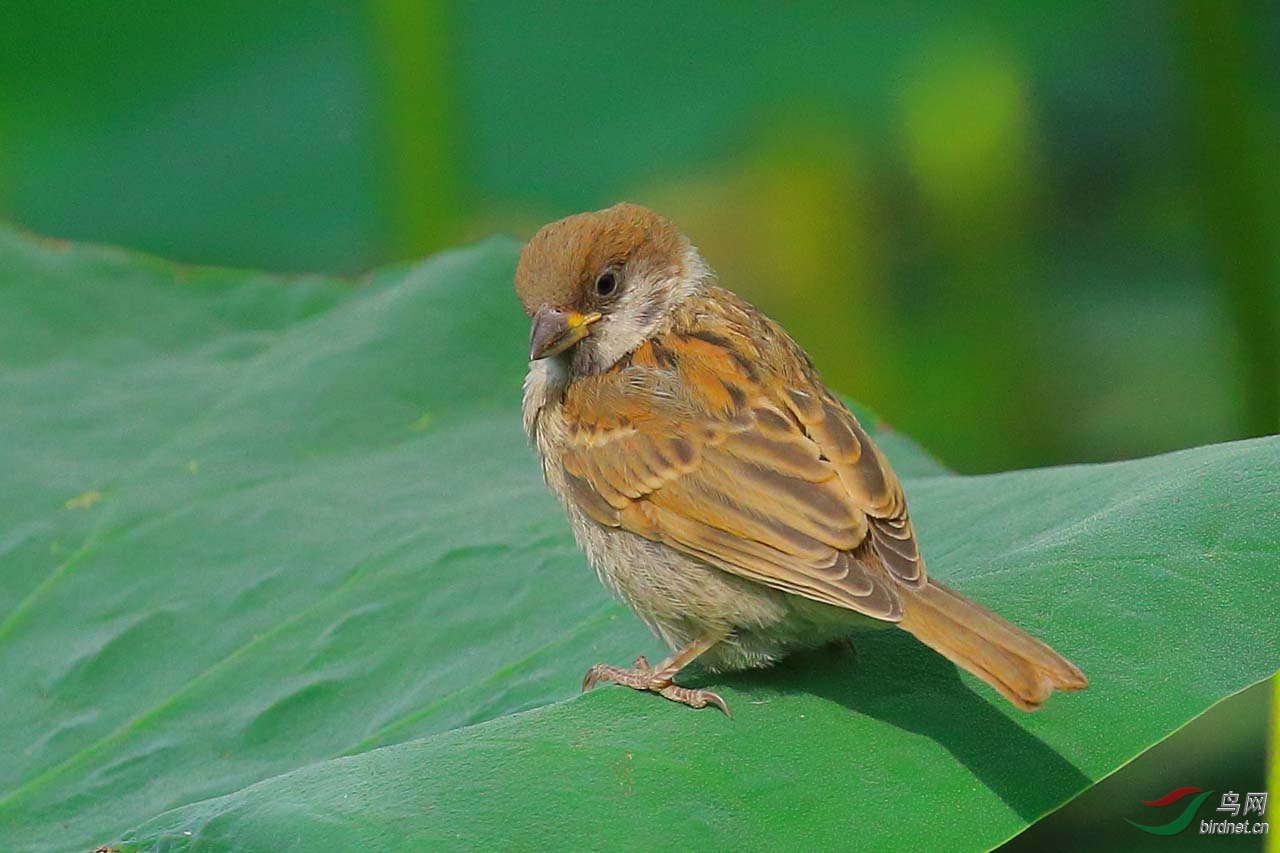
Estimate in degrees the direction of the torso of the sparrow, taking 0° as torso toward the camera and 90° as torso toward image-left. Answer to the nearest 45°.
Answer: approximately 90°
